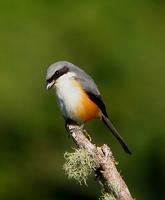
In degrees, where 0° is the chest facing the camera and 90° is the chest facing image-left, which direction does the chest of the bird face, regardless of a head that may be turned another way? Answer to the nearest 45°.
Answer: approximately 45°

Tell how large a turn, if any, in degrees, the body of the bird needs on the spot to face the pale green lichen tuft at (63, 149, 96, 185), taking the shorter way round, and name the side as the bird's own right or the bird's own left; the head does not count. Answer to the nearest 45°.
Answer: approximately 45° to the bird's own left

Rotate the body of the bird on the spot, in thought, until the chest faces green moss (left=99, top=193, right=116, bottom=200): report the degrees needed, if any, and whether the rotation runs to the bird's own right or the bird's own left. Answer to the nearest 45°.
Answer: approximately 45° to the bird's own left
